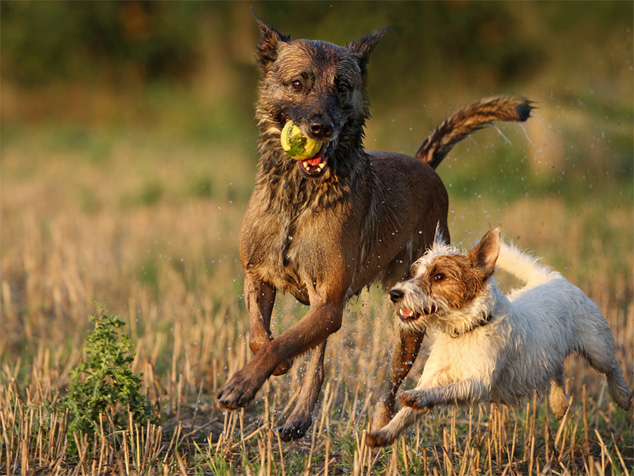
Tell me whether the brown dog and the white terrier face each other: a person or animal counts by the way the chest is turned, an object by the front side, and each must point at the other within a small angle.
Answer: no

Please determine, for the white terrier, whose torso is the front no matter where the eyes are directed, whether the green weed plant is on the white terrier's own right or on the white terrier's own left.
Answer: on the white terrier's own right

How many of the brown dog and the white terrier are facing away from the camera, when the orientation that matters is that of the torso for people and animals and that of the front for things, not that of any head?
0

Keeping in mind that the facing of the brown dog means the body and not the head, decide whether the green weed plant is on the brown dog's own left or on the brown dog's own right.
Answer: on the brown dog's own right

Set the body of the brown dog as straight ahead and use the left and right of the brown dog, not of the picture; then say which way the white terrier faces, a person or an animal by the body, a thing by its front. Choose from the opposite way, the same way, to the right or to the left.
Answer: the same way

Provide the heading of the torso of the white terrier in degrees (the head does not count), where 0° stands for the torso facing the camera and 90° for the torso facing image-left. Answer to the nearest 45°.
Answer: approximately 45°
